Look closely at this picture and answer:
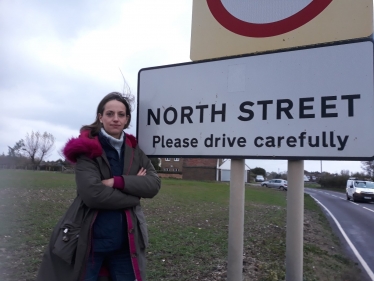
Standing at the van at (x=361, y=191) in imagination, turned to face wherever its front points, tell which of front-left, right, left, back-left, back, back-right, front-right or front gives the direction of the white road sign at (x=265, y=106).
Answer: front-right

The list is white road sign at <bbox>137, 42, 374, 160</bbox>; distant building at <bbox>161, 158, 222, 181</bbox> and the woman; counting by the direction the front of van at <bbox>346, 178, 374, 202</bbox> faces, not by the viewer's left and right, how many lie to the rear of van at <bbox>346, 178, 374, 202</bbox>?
1

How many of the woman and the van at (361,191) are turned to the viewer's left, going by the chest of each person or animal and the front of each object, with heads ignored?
0

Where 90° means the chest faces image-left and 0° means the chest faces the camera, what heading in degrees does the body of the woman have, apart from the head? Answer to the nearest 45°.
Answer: approximately 315°

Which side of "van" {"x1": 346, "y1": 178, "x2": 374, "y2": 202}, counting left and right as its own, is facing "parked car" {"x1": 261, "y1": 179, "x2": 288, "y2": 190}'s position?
back

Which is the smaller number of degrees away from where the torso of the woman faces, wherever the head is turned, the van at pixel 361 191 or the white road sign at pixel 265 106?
the white road sign

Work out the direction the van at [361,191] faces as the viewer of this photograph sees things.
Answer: facing the viewer and to the right of the viewer

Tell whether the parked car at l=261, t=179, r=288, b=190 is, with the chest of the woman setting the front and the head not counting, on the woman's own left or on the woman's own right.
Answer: on the woman's own left

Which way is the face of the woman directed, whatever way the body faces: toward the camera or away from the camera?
toward the camera

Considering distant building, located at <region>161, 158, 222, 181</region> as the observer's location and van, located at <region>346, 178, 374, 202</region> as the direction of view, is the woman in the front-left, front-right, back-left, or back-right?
front-right

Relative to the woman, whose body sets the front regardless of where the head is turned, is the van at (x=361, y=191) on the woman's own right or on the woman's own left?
on the woman's own left
